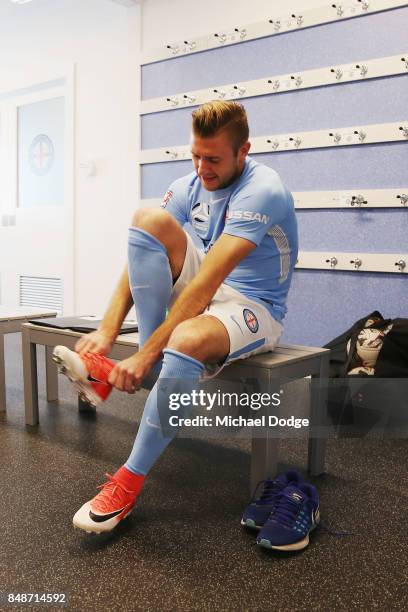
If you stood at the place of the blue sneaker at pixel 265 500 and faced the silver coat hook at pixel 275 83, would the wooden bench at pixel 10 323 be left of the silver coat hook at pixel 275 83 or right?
left

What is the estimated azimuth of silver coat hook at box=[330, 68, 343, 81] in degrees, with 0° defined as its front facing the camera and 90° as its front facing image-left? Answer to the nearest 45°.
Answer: approximately 45°

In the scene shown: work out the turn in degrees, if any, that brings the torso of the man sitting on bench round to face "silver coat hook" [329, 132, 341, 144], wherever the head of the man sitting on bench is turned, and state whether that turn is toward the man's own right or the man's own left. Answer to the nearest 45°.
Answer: approximately 180°

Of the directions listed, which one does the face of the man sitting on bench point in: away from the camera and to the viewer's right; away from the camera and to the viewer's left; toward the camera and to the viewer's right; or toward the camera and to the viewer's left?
toward the camera and to the viewer's left

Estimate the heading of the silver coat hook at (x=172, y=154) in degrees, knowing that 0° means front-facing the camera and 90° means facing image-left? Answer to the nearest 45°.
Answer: approximately 45°

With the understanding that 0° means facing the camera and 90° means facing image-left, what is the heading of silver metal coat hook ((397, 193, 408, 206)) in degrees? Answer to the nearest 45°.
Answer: approximately 45°

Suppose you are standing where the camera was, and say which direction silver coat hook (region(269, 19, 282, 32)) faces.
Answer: facing the viewer and to the left of the viewer

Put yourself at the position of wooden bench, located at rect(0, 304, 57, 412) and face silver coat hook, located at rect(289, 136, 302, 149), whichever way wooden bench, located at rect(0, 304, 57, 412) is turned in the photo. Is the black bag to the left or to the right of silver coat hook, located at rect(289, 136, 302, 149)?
right

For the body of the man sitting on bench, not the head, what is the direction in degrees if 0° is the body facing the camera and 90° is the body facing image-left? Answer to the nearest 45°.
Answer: approximately 45°

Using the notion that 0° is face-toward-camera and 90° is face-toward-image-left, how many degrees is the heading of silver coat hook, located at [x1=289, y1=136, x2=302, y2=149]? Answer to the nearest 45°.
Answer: approximately 45°

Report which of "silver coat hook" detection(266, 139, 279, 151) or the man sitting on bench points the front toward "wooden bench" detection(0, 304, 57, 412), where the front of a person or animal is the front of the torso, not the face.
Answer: the silver coat hook
